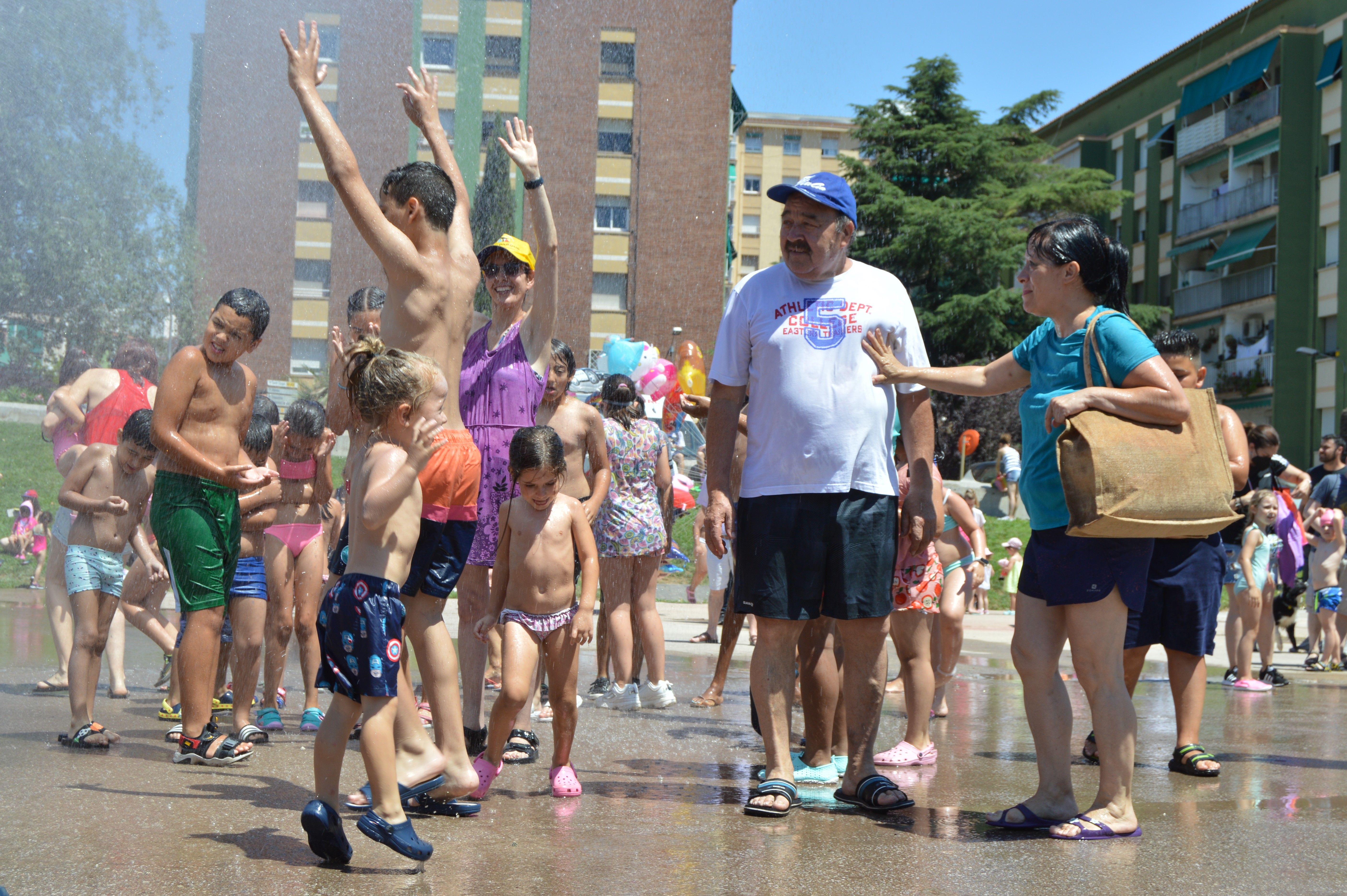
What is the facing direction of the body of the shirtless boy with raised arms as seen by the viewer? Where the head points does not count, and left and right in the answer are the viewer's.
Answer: facing away from the viewer and to the left of the viewer

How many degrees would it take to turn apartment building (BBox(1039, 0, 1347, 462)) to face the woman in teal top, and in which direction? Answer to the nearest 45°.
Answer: approximately 45° to its left

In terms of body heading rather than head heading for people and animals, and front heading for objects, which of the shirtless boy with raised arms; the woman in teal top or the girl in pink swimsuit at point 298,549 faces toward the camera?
the girl in pink swimsuit

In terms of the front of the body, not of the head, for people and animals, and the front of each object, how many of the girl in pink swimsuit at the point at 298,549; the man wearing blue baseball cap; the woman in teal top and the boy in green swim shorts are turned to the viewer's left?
1

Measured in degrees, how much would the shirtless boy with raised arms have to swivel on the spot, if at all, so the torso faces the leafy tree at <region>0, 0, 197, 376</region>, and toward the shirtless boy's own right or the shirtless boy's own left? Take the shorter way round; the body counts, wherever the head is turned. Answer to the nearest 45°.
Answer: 0° — they already face it

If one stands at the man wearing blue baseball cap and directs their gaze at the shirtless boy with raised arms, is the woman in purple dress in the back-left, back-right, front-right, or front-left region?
front-right

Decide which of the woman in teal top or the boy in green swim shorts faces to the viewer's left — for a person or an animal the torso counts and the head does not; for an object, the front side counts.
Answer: the woman in teal top

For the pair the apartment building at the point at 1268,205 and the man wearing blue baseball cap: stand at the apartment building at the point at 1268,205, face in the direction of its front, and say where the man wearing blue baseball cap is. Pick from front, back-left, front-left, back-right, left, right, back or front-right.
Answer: front-left

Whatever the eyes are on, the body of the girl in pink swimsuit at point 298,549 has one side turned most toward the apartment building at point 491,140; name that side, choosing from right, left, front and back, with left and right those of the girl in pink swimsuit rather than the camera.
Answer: back

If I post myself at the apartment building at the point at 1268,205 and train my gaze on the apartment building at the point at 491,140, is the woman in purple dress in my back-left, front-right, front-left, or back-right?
front-left

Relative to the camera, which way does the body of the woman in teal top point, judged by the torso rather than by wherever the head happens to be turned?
to the viewer's left

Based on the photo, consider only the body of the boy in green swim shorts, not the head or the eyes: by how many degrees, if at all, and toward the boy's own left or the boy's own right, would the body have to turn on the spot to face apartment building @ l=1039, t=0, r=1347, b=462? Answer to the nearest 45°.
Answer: approximately 90° to the boy's own left

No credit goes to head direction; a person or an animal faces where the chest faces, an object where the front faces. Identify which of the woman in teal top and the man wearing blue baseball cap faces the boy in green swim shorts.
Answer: the woman in teal top

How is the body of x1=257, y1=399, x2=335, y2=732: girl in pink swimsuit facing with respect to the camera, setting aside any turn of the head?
toward the camera
